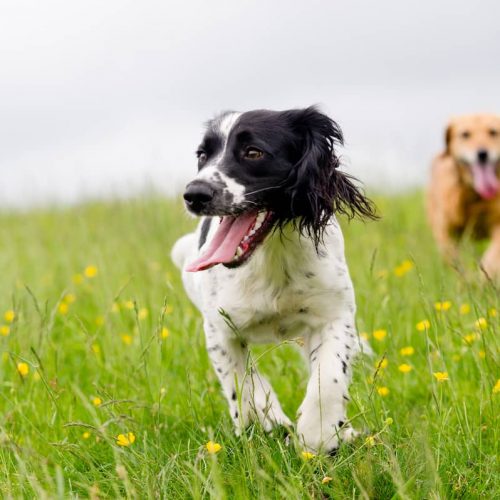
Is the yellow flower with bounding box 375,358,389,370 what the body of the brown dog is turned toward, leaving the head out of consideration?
yes

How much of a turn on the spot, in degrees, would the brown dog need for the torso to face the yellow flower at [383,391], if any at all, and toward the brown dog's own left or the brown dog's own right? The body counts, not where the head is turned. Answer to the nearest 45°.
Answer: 0° — it already faces it

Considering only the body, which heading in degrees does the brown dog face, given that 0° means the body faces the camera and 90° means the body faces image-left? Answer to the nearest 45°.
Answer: approximately 0°

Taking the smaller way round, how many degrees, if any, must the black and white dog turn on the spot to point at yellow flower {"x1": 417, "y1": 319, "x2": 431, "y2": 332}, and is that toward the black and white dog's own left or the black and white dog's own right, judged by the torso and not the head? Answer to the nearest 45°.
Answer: approximately 135° to the black and white dog's own left

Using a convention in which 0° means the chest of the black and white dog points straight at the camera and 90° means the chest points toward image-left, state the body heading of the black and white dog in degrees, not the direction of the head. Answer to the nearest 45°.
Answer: approximately 0°

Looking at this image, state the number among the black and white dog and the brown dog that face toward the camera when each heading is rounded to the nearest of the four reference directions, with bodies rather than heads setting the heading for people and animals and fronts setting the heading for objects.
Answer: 2
